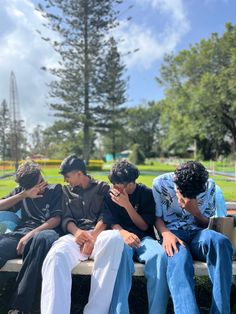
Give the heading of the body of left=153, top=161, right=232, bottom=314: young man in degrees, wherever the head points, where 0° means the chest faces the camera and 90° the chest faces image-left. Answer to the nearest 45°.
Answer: approximately 0°

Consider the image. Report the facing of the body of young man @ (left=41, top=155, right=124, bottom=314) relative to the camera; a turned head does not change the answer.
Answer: toward the camera

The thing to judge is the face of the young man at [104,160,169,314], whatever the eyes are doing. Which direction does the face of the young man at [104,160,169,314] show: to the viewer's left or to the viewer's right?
to the viewer's left

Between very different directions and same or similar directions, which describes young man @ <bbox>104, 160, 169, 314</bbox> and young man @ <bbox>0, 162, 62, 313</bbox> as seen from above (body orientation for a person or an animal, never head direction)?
same or similar directions

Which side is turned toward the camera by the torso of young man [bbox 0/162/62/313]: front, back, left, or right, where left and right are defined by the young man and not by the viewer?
front

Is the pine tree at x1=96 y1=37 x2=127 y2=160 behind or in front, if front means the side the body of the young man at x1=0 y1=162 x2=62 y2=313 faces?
behind

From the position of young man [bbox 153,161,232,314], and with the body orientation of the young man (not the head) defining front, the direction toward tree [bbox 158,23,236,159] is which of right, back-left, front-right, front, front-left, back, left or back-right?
back

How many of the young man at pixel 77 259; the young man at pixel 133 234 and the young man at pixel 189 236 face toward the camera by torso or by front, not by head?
3

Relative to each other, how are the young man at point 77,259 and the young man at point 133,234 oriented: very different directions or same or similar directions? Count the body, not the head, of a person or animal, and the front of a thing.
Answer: same or similar directions

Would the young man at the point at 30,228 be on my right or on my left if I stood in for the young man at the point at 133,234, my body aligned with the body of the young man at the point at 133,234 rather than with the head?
on my right
